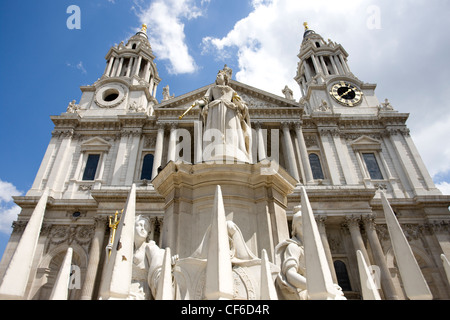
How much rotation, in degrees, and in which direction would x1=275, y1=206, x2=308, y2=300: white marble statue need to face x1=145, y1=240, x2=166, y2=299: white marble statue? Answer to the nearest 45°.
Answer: approximately 135° to its right

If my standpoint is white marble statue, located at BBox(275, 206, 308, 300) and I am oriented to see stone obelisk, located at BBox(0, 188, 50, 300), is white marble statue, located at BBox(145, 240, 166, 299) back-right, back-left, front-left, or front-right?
front-right

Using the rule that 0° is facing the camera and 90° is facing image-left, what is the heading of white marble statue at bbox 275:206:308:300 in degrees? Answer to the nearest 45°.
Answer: approximately 315°

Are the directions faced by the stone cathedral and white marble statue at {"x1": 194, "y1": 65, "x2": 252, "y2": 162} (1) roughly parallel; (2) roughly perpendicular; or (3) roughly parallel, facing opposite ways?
roughly parallel

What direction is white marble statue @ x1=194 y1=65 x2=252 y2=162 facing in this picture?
toward the camera

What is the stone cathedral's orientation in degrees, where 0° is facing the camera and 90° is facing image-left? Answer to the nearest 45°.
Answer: approximately 0°

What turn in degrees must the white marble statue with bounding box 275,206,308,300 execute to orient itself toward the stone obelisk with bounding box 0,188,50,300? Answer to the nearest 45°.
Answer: approximately 90° to its right

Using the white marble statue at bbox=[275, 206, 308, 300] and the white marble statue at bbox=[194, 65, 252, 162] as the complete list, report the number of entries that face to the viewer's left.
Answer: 0

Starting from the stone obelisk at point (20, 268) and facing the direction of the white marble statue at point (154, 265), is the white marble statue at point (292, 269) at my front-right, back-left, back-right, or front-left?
front-right

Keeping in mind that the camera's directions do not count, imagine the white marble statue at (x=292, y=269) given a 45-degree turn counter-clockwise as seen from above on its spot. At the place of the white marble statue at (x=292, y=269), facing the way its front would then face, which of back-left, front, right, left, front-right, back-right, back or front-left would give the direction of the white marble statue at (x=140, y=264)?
back
